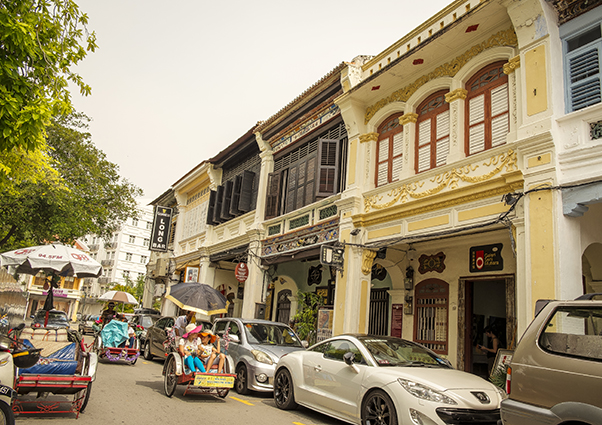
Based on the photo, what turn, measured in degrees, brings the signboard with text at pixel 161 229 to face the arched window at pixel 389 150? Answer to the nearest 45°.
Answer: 0° — it already faces it

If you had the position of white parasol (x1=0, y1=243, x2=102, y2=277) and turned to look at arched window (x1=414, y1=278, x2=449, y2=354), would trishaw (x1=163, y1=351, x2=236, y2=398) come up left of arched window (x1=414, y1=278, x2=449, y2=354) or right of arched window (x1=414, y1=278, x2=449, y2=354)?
right

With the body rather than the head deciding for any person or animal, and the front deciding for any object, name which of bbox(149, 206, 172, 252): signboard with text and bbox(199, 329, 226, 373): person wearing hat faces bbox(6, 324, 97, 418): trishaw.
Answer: the signboard with text

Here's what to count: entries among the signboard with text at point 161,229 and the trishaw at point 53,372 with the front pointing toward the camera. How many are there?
2

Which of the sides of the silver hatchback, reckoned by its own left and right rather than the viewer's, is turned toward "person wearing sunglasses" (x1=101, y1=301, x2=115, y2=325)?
back

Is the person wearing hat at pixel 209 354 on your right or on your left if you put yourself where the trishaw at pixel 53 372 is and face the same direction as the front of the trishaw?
on your left

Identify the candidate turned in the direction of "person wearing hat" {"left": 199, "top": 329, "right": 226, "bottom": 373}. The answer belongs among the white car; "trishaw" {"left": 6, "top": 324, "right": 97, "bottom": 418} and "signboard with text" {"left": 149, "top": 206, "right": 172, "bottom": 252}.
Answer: the signboard with text

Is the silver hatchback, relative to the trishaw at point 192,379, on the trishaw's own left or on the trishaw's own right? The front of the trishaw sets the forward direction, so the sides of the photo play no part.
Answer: on the trishaw's own left
